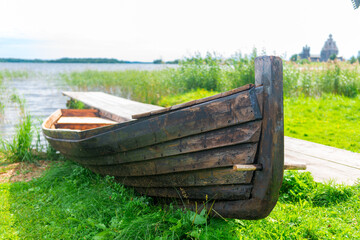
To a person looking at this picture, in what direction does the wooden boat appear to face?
facing the viewer and to the right of the viewer

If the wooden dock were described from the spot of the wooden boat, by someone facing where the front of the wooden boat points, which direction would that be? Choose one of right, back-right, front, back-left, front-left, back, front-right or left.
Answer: left
